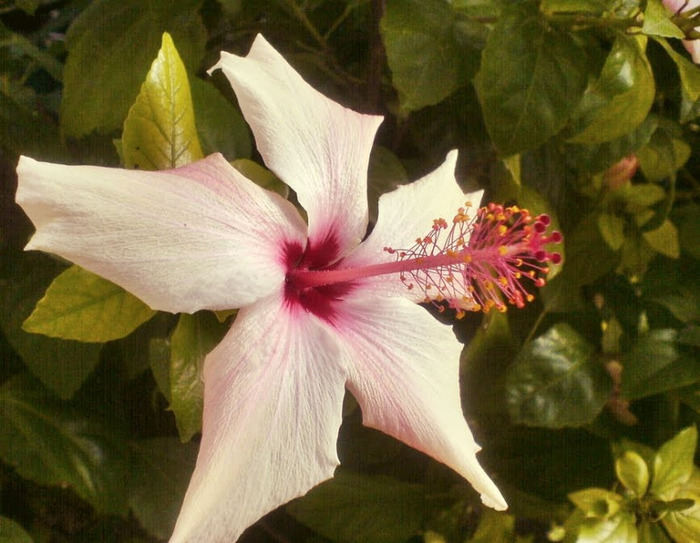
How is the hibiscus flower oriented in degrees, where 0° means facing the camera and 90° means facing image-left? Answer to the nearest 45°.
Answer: approximately 315°

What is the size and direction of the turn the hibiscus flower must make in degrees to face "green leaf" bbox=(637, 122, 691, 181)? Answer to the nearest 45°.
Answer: approximately 90° to its left
